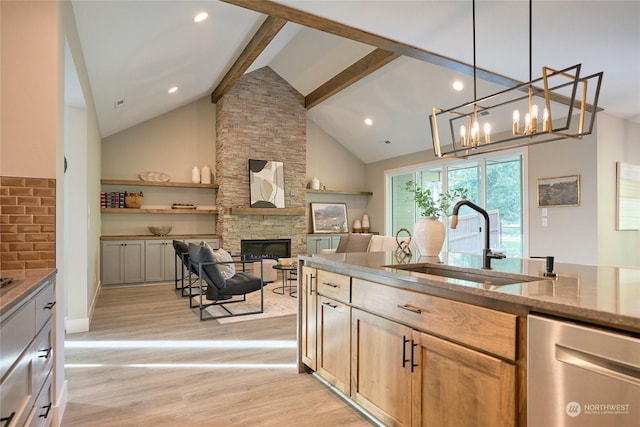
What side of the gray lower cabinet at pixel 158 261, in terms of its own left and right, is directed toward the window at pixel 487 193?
left

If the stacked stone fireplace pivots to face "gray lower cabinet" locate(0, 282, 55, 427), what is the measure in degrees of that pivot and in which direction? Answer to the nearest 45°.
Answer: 0° — it already faces it

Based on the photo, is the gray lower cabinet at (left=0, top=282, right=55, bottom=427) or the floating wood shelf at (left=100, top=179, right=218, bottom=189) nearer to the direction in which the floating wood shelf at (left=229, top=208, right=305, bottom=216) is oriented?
the gray lower cabinet

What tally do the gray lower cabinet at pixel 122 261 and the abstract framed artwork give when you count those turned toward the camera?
2

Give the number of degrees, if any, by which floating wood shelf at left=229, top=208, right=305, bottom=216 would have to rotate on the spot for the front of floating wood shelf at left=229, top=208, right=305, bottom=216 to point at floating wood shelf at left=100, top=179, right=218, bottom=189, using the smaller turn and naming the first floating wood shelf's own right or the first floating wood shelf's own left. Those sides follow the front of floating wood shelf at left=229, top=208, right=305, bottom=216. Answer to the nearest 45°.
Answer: approximately 90° to the first floating wood shelf's own right

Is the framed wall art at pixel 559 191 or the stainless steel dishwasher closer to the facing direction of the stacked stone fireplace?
the stainless steel dishwasher

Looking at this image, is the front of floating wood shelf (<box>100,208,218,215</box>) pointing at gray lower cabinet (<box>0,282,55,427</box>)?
yes
